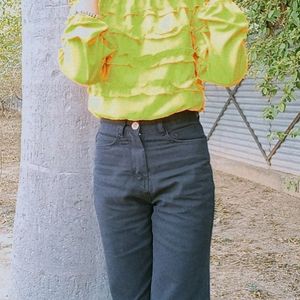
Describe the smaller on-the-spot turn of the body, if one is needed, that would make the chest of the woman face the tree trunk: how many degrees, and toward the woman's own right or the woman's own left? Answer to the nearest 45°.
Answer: approximately 135° to the woman's own right

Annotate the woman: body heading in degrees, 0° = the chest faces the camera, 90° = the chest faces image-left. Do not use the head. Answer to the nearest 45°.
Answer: approximately 0°
